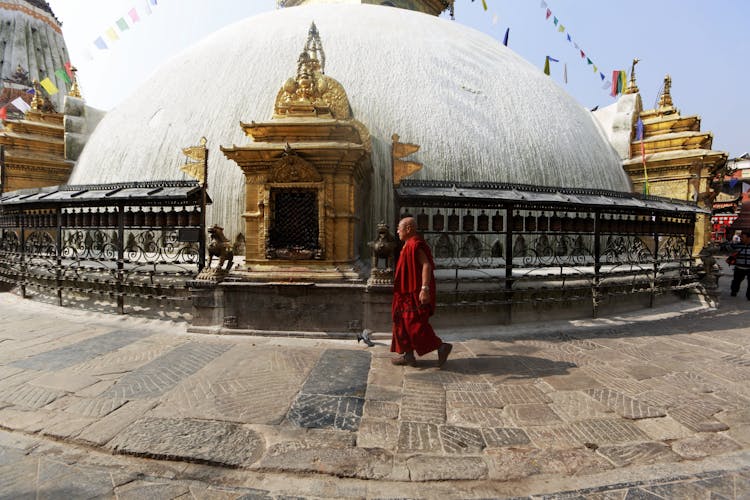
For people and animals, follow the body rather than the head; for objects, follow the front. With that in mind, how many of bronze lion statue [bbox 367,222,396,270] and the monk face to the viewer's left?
1

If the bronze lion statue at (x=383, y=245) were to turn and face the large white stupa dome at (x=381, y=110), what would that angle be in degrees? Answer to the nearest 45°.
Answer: approximately 180°

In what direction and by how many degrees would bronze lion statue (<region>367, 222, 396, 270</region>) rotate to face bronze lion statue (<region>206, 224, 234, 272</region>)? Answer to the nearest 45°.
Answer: approximately 90° to its right
